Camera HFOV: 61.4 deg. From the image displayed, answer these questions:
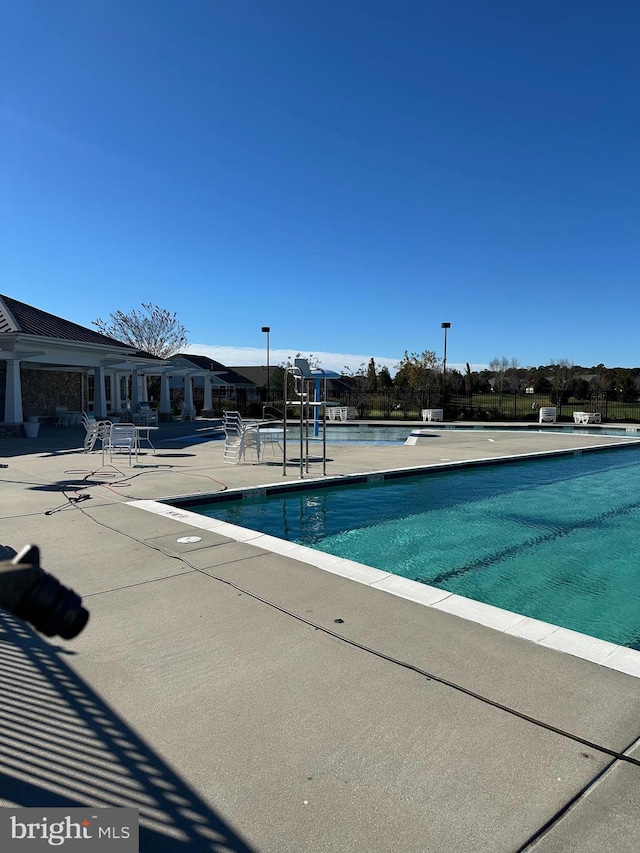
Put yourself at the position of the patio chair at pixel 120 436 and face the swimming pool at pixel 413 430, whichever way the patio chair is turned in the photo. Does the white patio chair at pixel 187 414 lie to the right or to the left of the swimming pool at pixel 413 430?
left

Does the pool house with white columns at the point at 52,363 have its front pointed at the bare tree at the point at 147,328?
no

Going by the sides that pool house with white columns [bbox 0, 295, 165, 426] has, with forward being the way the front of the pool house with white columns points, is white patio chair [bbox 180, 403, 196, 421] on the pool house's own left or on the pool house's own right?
on the pool house's own left

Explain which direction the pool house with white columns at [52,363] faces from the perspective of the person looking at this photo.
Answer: facing the viewer and to the right of the viewer

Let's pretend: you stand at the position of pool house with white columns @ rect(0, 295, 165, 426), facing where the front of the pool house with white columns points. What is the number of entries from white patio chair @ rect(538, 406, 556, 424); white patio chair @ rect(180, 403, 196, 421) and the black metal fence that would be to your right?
0

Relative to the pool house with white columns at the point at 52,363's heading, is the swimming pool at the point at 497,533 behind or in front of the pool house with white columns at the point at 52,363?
in front

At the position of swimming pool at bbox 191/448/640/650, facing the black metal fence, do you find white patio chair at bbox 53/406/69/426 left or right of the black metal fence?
left

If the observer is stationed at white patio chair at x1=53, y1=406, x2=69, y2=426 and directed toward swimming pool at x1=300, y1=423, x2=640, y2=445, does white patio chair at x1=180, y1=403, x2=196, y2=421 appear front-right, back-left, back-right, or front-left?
front-left

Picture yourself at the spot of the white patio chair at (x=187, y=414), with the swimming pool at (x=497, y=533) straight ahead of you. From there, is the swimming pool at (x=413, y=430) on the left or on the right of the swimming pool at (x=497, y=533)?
left

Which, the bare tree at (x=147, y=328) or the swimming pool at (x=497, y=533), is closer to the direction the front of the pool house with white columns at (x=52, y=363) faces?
the swimming pool

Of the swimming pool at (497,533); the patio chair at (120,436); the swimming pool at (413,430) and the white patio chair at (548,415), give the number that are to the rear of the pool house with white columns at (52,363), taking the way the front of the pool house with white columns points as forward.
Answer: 0

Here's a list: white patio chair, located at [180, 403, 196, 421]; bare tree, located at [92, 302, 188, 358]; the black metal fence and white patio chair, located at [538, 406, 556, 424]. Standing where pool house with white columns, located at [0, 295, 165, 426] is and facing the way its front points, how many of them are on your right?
0

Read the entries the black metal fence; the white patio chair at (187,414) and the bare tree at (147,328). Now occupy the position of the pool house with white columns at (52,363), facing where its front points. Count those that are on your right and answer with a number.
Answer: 0

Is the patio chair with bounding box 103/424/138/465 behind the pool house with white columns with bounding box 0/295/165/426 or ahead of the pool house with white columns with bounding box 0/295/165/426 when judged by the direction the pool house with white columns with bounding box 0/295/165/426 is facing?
ahead
